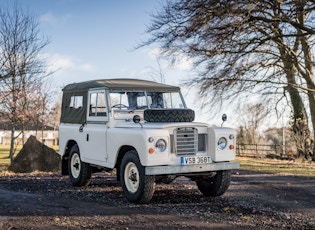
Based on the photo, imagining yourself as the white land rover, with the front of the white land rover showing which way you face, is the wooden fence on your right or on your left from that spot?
on your left

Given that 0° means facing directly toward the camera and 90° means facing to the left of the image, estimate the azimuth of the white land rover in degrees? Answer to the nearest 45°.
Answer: approximately 315°

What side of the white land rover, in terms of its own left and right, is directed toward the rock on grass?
back
